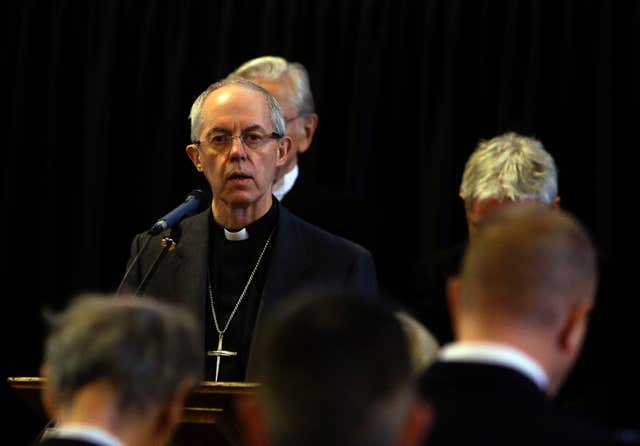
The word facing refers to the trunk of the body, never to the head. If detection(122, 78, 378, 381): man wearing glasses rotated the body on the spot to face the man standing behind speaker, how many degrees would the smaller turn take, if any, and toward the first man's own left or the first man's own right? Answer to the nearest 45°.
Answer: approximately 180°

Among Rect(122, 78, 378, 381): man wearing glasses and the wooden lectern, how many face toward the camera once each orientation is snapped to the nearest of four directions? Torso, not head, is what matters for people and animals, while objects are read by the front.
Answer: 2

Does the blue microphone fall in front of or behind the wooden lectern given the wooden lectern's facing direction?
behind

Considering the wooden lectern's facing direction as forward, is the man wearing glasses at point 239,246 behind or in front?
behind

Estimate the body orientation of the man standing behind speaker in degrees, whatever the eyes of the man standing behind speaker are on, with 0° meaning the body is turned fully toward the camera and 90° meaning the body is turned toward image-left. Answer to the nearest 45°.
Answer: approximately 45°

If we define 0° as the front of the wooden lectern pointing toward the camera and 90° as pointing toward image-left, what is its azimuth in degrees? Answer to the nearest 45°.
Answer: approximately 0°

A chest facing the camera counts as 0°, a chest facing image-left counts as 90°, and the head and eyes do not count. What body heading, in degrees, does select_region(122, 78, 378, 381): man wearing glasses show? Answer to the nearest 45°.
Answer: approximately 0°
